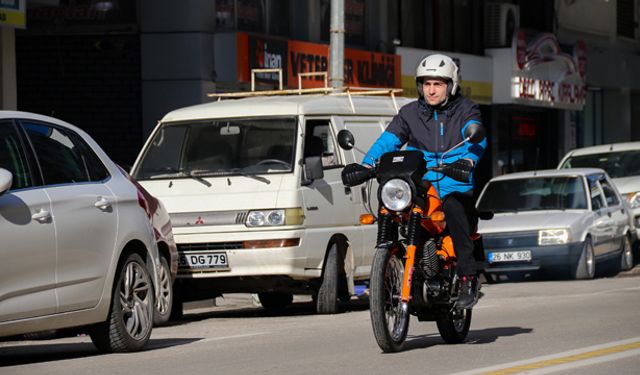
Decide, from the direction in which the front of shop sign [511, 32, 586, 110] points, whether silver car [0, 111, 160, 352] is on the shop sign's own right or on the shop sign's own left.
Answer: on the shop sign's own right

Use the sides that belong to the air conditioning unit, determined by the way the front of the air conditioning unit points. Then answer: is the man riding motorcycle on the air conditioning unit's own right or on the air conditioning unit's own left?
on the air conditioning unit's own right

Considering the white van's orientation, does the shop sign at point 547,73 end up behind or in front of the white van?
behind

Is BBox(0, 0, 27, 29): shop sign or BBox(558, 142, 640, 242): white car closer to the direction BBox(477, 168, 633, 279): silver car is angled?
the shop sign

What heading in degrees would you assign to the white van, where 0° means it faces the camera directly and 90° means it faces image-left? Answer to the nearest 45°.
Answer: approximately 45°

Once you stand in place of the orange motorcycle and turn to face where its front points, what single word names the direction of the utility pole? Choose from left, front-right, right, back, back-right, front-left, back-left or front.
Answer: back-right
